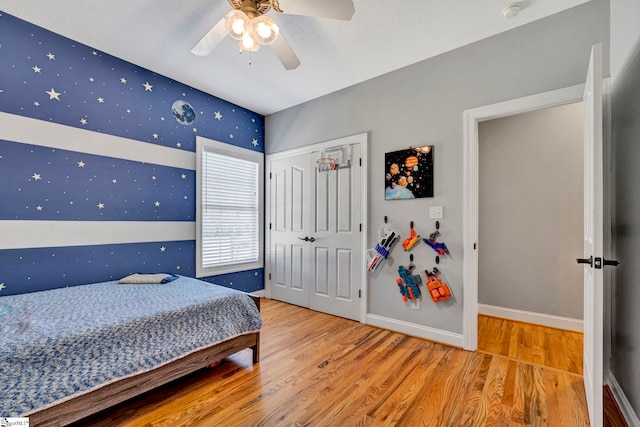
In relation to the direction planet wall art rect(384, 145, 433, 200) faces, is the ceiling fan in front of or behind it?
in front

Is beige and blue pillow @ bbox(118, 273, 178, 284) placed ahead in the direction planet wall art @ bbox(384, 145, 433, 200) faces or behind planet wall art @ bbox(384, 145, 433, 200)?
ahead

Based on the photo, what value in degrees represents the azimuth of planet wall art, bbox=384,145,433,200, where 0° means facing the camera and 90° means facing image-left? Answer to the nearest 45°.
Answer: approximately 45°

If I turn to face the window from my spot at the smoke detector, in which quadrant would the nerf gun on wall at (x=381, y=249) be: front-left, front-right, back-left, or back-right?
front-right

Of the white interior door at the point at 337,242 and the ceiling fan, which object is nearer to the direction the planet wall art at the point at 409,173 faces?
the ceiling fan

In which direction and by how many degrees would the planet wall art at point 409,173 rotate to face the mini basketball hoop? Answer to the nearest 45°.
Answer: approximately 45° to its right

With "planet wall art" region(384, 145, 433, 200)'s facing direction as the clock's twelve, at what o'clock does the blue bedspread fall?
The blue bedspread is roughly at 12 o'clock from the planet wall art.
